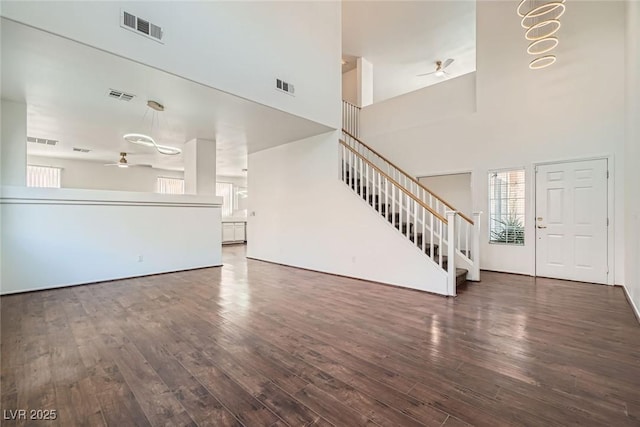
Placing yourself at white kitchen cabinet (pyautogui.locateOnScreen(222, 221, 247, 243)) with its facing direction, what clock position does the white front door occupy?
The white front door is roughly at 11 o'clock from the white kitchen cabinet.

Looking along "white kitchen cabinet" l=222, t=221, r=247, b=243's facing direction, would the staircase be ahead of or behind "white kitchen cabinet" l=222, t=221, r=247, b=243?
ahead

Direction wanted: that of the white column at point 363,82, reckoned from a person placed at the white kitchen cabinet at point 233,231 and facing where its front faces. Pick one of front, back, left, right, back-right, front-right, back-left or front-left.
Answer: front-left

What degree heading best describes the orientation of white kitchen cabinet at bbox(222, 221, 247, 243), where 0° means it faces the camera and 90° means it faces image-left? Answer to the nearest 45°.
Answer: approximately 0°

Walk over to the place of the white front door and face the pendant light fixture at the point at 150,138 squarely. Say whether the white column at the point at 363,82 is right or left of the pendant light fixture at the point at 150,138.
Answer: right

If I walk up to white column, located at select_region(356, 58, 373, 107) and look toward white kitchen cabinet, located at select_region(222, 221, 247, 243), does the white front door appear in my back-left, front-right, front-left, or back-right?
back-left
